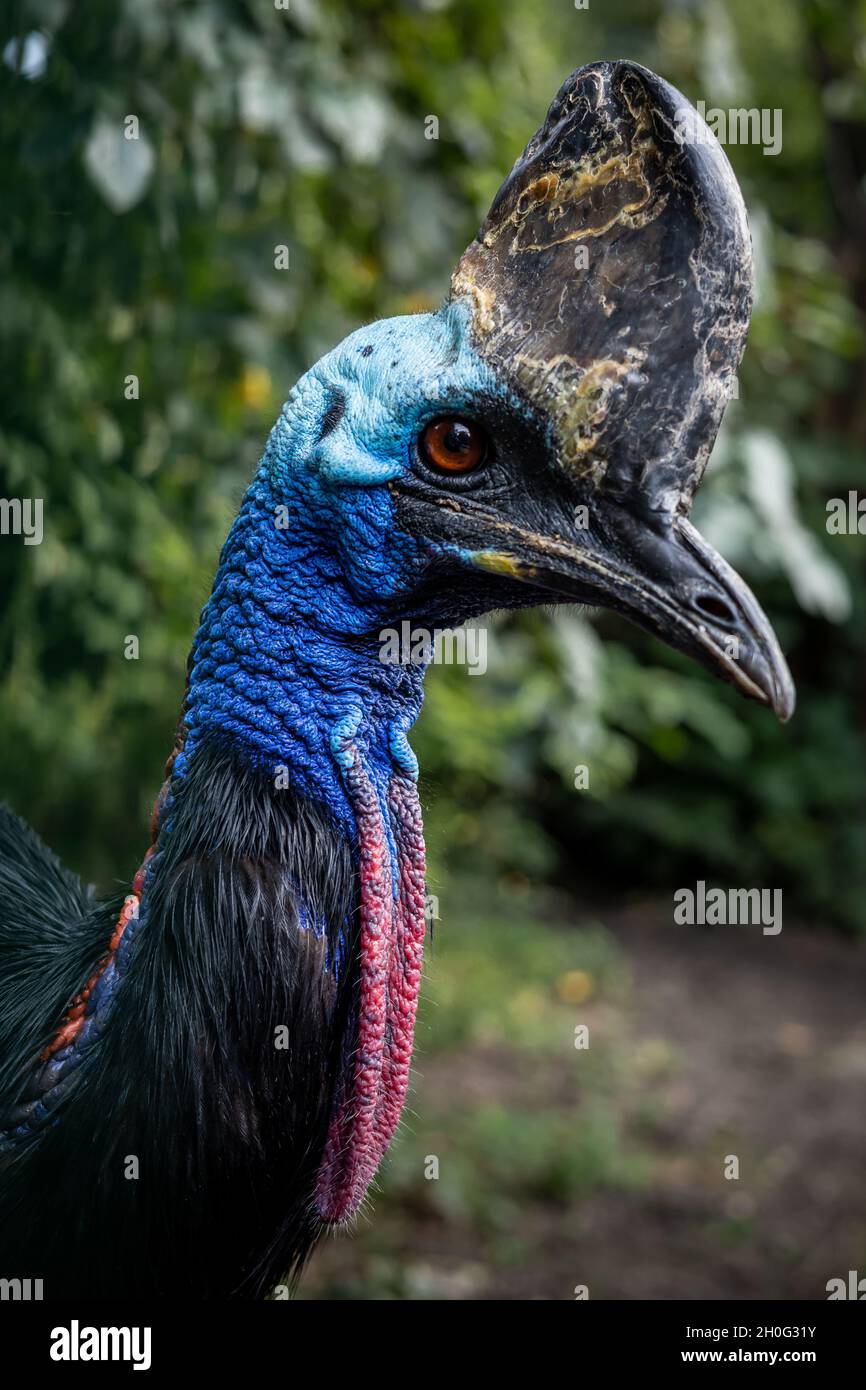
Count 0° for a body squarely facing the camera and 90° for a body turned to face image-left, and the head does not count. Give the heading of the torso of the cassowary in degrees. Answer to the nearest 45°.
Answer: approximately 270°
